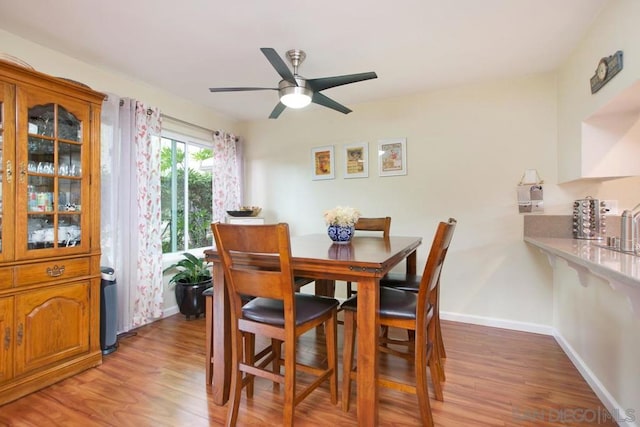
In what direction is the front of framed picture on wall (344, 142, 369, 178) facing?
toward the camera

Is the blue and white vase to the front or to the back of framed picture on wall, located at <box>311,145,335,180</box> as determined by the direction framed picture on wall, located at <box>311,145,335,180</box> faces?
to the front

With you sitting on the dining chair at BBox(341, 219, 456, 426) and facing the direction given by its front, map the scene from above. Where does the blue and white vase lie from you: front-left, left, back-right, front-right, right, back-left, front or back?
front-right

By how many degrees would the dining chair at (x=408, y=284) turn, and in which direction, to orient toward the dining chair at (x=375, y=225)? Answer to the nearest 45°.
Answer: approximately 45° to its right

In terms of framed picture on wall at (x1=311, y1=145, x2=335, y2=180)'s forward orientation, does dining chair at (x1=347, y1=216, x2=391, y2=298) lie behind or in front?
in front

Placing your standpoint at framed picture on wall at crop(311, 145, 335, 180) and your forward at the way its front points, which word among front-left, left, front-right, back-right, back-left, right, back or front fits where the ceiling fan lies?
front

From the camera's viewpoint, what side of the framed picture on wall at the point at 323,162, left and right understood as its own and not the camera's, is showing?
front

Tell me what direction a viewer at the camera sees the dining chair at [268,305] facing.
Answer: facing away from the viewer and to the right of the viewer

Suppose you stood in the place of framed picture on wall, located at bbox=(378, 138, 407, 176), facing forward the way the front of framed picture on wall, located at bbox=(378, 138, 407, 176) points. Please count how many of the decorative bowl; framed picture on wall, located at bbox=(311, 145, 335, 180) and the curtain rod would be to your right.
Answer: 3

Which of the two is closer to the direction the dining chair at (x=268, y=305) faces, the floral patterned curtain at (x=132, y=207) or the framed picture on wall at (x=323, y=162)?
the framed picture on wall

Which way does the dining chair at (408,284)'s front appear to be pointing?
to the viewer's left

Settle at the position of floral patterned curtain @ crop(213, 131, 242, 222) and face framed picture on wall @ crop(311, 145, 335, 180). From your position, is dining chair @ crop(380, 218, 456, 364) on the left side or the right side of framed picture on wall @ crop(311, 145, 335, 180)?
right

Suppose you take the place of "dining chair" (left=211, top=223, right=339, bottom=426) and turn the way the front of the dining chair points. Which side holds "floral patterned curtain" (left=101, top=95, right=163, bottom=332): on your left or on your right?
on your left
